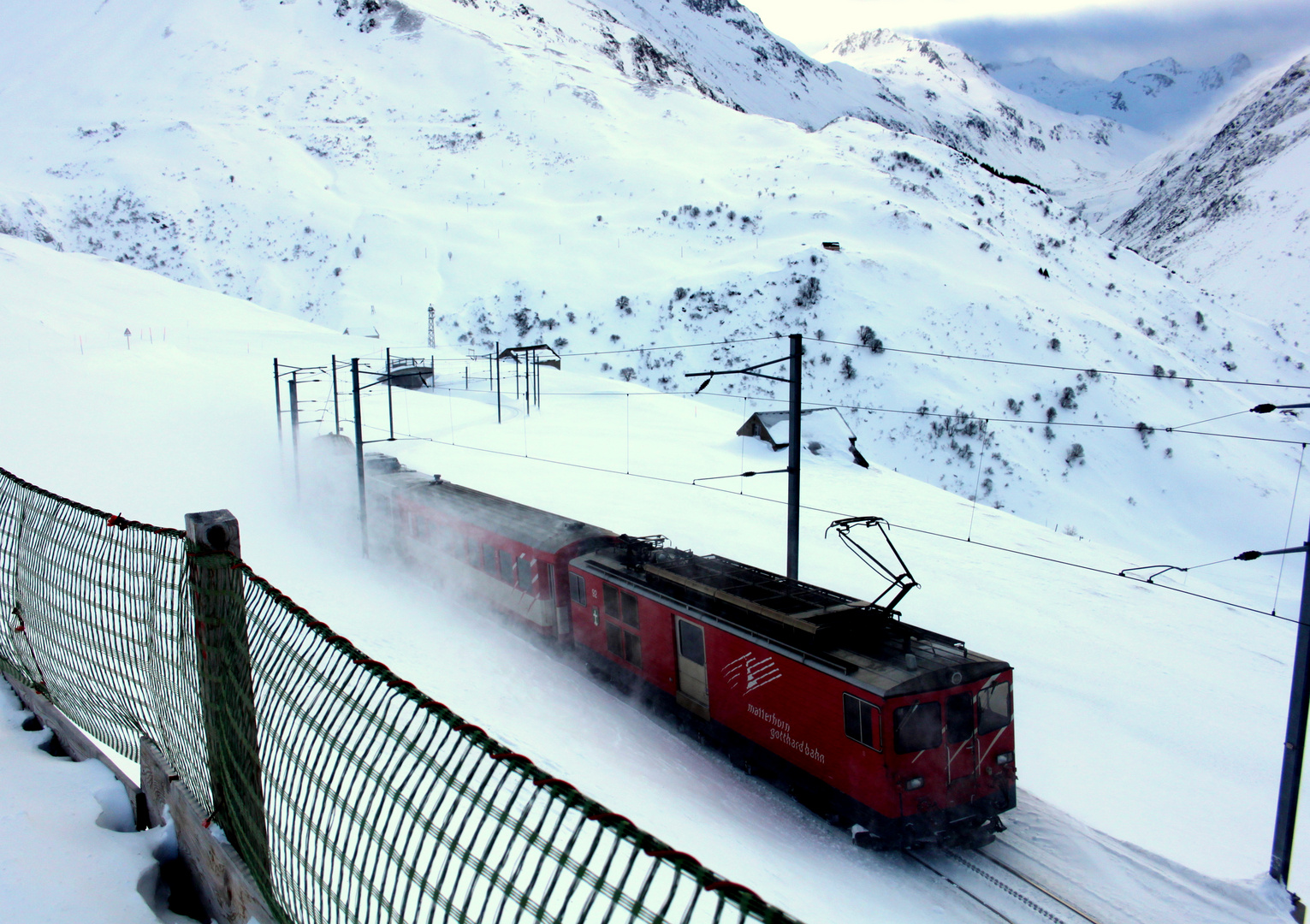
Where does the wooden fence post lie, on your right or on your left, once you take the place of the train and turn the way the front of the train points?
on your right

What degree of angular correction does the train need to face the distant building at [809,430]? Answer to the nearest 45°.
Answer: approximately 135° to its left

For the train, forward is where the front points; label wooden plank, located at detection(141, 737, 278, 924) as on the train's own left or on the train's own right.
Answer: on the train's own right

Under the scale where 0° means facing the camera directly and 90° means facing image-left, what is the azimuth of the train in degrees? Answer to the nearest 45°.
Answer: approximately 315°
